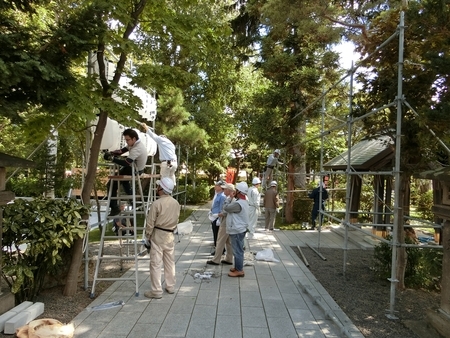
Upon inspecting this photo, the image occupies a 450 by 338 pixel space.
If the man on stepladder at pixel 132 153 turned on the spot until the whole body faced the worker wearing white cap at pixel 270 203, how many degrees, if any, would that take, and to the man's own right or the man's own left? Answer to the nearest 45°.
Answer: approximately 135° to the man's own right

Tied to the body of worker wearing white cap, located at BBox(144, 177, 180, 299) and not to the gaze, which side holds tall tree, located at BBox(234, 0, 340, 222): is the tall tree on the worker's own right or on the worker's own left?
on the worker's own right

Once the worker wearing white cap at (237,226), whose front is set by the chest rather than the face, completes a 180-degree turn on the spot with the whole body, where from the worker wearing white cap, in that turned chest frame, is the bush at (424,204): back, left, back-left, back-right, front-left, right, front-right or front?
front-left

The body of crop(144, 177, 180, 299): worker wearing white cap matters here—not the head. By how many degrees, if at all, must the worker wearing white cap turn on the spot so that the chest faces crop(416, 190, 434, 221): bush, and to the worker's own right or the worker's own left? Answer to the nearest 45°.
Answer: approximately 90° to the worker's own right

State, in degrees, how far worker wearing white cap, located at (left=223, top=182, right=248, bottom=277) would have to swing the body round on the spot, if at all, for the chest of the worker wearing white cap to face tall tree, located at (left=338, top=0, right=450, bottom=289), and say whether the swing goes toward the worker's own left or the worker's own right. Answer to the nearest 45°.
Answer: approximately 180°

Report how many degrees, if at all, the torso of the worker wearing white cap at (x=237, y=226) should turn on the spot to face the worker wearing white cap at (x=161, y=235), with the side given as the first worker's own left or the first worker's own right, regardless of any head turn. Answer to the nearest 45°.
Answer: approximately 45° to the first worker's own left

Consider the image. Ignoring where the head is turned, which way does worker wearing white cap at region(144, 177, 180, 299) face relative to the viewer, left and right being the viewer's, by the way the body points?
facing away from the viewer and to the left of the viewer

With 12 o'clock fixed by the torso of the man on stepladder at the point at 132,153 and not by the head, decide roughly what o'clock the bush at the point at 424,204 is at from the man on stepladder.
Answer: The bush is roughly at 5 o'clock from the man on stepladder.

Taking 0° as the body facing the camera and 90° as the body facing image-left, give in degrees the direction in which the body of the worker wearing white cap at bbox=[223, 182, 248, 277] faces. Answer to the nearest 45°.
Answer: approximately 90°

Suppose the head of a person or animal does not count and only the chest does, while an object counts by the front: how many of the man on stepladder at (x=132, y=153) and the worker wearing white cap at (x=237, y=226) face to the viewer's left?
2

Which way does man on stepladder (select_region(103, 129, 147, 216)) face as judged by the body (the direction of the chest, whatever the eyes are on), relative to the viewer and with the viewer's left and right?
facing to the left of the viewer

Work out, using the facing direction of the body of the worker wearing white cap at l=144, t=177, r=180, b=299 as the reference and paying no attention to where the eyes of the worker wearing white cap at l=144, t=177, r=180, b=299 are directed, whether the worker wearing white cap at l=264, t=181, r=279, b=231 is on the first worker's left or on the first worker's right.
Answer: on the first worker's right
